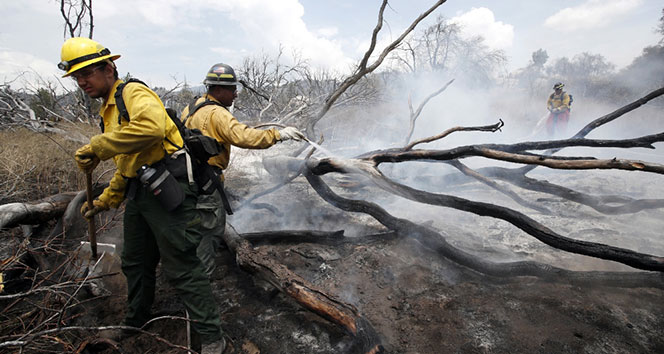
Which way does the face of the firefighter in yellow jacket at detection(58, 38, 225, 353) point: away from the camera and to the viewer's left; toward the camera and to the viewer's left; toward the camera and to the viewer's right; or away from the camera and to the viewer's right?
toward the camera and to the viewer's left

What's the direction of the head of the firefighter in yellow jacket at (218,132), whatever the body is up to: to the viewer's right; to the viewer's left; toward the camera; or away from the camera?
to the viewer's right

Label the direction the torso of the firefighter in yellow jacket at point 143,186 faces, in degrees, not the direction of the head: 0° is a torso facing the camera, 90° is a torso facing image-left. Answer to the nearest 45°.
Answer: approximately 45°

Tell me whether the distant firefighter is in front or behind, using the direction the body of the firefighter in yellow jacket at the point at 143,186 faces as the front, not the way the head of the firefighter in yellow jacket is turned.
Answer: behind
